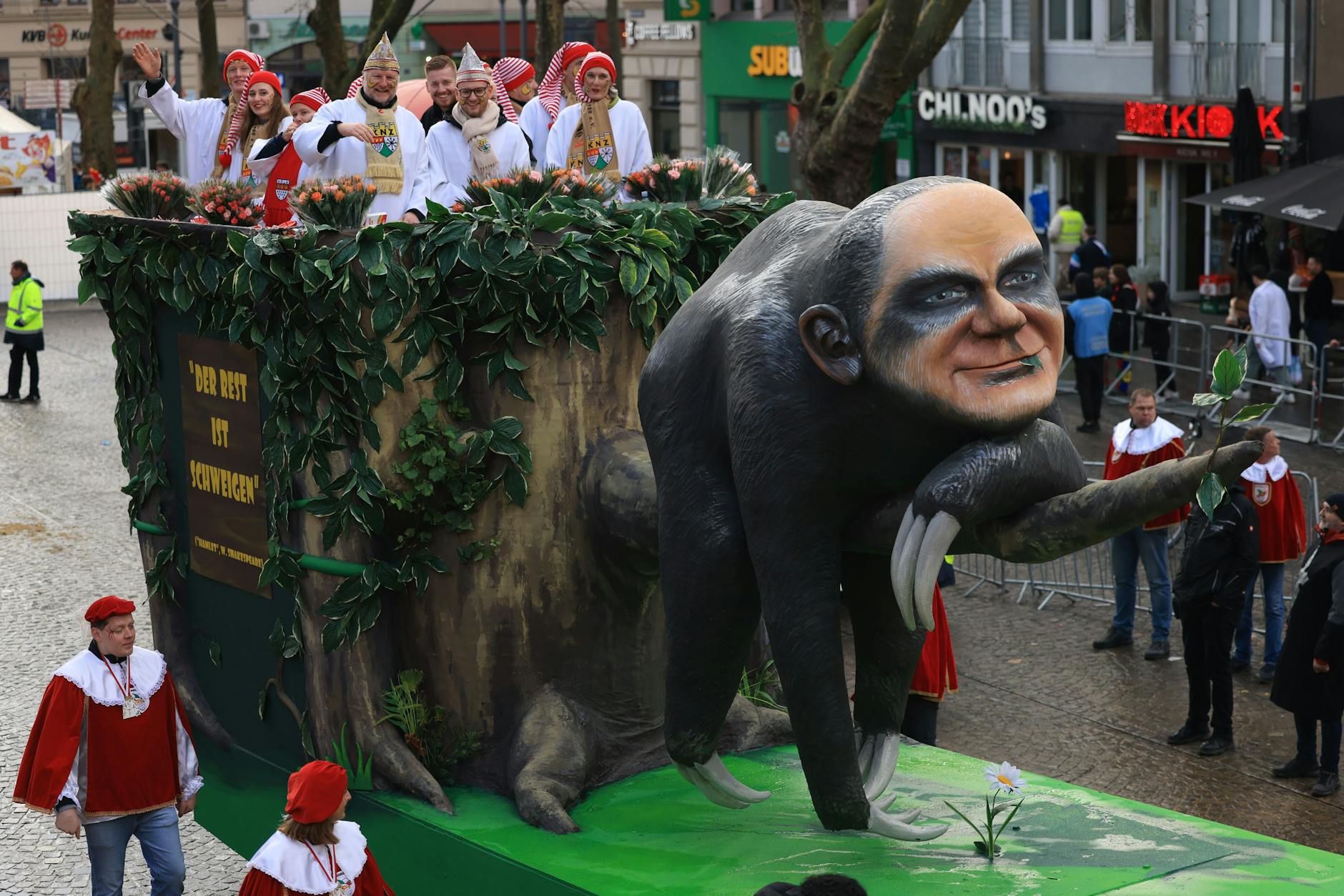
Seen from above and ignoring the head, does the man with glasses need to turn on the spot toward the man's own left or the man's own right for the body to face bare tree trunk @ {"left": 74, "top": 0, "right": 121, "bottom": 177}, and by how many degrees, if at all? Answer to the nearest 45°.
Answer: approximately 180°

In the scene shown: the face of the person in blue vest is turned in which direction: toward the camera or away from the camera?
away from the camera

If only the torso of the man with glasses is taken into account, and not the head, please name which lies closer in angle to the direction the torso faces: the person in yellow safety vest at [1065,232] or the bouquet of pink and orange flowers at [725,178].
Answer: the bouquet of pink and orange flowers

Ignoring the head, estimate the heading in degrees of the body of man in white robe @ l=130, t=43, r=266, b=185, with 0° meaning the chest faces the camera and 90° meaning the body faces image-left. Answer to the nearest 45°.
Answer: approximately 315°

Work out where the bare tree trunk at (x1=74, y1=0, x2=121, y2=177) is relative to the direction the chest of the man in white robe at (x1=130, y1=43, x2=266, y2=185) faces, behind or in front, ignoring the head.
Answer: behind

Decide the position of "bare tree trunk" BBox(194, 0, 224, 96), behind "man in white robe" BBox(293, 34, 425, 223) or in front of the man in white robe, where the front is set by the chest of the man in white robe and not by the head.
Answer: behind

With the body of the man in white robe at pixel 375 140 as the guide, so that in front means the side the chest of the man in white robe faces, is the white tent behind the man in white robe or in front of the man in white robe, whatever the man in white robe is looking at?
behind

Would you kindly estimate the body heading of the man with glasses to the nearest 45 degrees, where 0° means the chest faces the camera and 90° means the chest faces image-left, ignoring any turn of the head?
approximately 0°

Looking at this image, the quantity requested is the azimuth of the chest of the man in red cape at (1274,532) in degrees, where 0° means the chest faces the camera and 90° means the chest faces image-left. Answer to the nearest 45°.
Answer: approximately 45°

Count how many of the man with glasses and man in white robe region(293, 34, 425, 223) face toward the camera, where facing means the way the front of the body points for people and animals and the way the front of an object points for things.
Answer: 2
